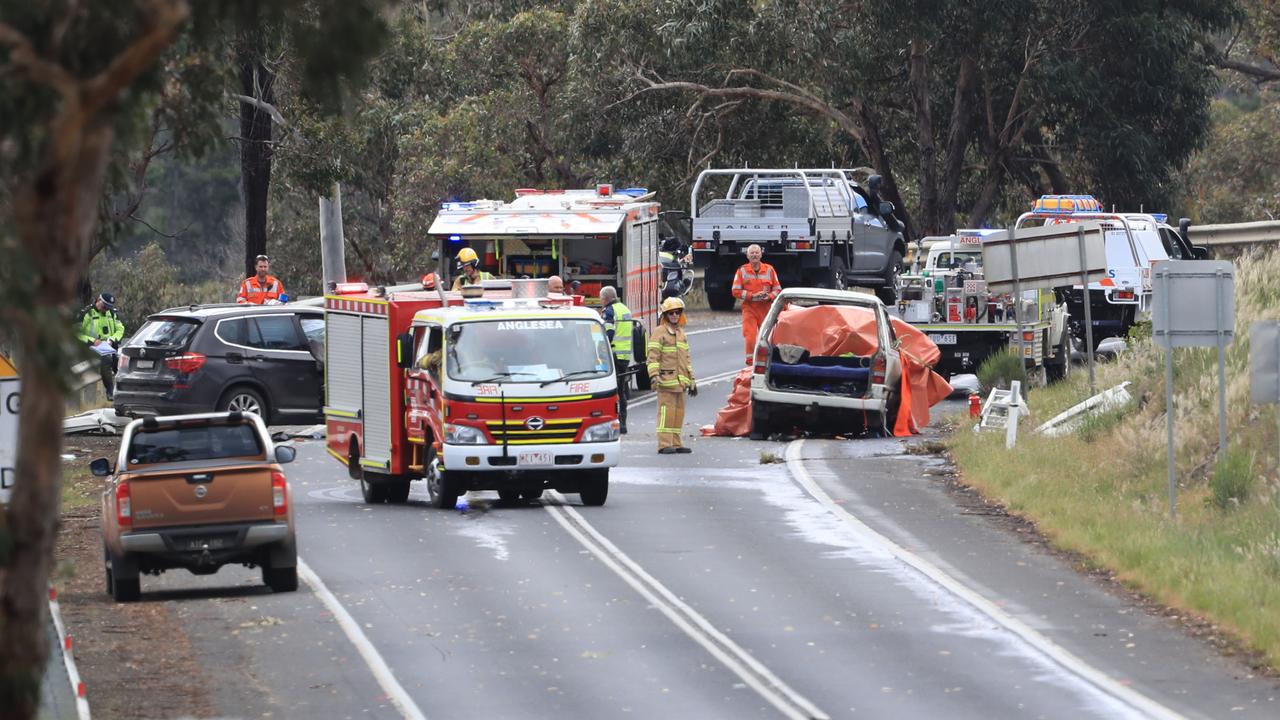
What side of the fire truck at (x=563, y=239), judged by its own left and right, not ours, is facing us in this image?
back

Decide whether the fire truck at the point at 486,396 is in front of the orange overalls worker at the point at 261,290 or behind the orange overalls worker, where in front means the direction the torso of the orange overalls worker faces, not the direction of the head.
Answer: in front

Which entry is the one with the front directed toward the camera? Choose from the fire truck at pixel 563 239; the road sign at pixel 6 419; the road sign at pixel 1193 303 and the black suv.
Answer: the road sign at pixel 6 419

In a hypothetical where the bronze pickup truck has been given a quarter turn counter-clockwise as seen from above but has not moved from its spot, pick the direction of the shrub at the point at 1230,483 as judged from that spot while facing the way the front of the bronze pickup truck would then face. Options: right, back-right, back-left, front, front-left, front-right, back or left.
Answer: back

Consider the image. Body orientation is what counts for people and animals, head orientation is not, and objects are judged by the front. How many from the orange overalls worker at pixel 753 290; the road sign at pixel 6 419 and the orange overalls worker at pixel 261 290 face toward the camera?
3

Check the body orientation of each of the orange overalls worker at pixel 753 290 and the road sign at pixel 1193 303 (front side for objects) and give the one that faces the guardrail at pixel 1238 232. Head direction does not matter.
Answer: the road sign

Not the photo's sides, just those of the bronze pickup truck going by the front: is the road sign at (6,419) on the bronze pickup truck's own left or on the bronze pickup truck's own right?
on the bronze pickup truck's own left

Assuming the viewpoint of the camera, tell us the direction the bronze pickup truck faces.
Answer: facing away from the viewer

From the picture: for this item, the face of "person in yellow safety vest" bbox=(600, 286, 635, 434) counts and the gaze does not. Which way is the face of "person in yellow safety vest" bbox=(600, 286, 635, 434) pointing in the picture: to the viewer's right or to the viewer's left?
to the viewer's left

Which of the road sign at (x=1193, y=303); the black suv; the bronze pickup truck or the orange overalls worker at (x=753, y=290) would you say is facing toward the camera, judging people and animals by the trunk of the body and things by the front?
the orange overalls worker
